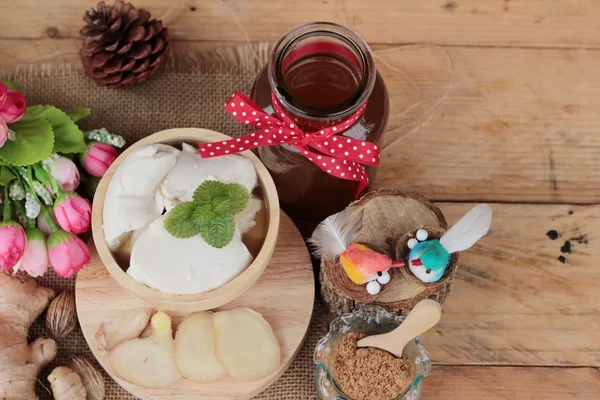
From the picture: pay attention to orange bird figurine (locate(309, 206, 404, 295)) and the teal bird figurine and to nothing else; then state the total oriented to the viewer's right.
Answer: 1

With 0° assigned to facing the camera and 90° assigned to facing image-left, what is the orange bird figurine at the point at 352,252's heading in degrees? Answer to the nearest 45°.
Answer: approximately 270°

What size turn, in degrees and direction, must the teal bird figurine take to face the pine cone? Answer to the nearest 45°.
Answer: approximately 90° to its right
